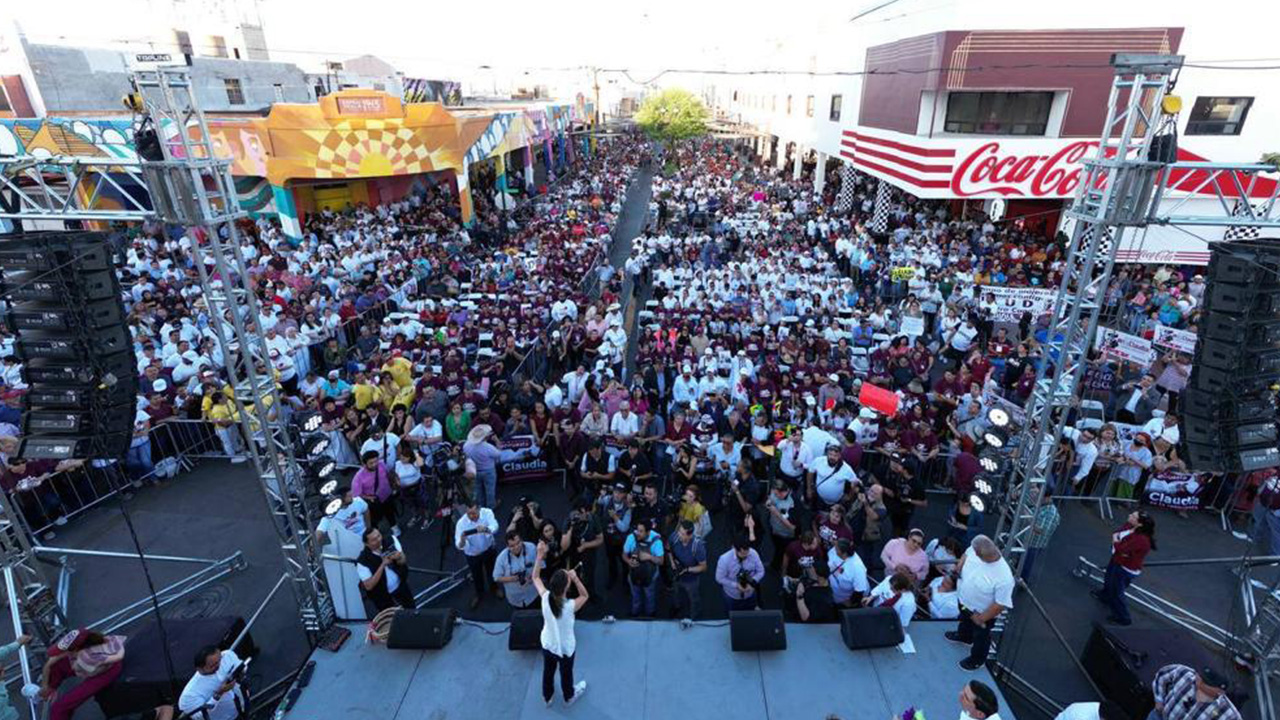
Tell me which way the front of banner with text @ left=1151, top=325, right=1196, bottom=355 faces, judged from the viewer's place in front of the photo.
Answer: facing the viewer and to the left of the viewer

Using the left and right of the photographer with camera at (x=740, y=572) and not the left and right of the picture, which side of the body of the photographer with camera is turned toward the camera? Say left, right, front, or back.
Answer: front

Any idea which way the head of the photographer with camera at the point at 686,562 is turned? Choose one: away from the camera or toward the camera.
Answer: toward the camera

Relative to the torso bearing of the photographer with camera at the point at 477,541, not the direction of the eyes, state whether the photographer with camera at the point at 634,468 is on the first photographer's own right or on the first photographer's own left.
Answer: on the first photographer's own left

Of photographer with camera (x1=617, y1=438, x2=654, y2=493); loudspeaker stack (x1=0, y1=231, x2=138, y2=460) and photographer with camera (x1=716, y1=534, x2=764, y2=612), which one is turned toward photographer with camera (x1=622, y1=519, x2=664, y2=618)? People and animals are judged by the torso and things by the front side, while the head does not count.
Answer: photographer with camera (x1=617, y1=438, x2=654, y2=493)

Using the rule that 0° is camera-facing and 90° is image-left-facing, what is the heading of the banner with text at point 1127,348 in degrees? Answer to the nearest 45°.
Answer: approximately 0°

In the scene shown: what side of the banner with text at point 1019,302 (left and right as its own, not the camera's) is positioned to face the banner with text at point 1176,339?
left

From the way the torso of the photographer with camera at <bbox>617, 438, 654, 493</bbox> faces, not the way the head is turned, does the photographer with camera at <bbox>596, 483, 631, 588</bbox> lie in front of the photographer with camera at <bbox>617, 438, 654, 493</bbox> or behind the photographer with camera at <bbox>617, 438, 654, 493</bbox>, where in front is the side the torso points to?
in front

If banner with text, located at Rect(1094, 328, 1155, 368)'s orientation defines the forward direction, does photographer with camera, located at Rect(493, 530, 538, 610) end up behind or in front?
in front

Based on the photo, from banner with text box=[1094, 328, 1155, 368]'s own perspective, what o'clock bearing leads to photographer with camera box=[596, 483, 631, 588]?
The photographer with camera is roughly at 1 o'clock from the banner with text.

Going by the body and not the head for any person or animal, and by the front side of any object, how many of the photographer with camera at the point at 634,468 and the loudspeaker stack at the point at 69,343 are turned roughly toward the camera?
1

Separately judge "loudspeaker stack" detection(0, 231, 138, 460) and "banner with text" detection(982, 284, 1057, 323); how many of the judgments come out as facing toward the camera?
1

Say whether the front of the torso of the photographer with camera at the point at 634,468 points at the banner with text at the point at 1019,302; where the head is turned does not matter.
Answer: no

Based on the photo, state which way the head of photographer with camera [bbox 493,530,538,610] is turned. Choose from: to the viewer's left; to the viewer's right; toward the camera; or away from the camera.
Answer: toward the camera

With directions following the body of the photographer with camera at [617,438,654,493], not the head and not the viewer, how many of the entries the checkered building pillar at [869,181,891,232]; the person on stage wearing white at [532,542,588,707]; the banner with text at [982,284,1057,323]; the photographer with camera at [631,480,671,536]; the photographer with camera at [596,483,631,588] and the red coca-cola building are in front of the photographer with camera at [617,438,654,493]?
3

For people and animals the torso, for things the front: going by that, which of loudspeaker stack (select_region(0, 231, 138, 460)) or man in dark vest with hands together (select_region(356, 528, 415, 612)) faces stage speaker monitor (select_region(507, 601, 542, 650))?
the man in dark vest with hands together

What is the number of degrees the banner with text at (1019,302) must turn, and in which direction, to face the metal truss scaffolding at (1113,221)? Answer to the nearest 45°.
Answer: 0° — it already faces it

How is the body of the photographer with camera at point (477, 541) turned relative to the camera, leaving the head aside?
toward the camera

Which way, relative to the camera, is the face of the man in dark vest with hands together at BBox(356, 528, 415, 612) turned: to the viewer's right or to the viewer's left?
to the viewer's right
